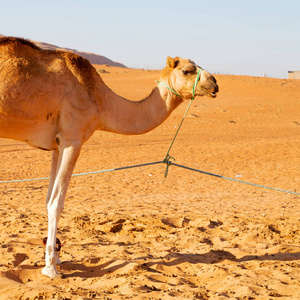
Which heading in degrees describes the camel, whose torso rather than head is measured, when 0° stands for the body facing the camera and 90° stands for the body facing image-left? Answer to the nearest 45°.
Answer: approximately 270°
